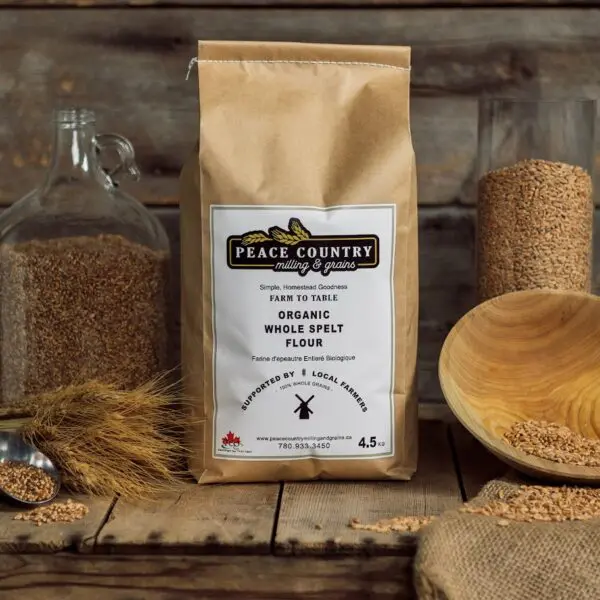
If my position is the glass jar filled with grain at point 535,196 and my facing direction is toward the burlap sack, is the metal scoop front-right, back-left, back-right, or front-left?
front-right

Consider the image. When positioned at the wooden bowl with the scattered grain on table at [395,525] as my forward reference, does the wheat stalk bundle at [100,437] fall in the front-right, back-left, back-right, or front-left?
front-right

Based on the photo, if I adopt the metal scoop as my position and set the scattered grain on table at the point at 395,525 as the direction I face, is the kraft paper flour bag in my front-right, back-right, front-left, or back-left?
front-left

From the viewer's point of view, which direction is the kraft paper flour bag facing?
toward the camera
